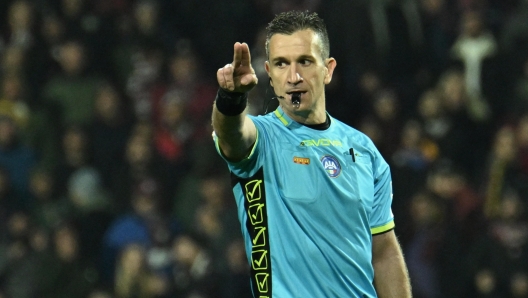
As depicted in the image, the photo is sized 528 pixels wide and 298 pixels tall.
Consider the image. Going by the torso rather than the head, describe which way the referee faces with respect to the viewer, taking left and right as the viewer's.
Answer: facing the viewer
